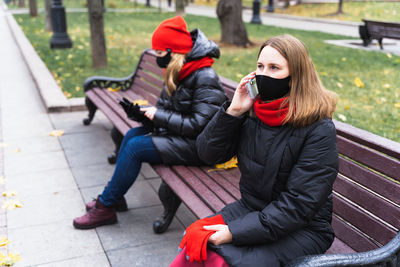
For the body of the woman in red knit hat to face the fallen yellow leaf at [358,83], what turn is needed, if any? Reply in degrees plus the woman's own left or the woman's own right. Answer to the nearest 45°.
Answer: approximately 135° to the woman's own right

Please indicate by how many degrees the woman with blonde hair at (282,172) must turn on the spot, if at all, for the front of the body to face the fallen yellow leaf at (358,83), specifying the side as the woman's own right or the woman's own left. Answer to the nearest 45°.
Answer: approximately 135° to the woman's own right

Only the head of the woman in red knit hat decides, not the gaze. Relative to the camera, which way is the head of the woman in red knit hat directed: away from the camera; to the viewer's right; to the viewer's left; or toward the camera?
to the viewer's left

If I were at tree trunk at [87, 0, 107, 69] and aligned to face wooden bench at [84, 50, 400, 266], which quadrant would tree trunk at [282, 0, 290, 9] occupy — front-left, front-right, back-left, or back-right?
back-left

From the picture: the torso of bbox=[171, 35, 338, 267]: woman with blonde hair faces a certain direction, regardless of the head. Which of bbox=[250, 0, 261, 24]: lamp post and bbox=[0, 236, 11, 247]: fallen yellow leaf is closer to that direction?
the fallen yellow leaf

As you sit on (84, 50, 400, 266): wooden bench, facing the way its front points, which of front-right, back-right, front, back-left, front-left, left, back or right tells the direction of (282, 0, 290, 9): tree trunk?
back-right

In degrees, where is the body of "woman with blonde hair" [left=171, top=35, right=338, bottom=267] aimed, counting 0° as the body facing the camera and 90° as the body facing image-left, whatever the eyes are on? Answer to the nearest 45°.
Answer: approximately 45°

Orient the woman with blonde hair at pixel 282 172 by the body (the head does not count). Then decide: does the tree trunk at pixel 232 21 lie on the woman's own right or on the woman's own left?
on the woman's own right

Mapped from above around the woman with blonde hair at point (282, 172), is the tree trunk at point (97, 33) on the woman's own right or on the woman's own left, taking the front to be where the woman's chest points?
on the woman's own right

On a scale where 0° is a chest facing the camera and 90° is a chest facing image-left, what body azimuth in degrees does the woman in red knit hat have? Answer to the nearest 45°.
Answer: approximately 90°

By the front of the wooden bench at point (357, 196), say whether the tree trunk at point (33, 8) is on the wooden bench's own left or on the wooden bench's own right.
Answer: on the wooden bench's own right

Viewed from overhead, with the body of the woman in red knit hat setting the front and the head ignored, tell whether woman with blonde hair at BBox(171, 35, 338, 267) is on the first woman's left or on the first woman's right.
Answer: on the first woman's left

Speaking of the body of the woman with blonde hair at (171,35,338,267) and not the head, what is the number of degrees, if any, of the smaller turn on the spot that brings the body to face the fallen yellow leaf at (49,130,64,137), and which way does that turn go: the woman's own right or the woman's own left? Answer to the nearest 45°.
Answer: approximately 90° to the woman's own right
